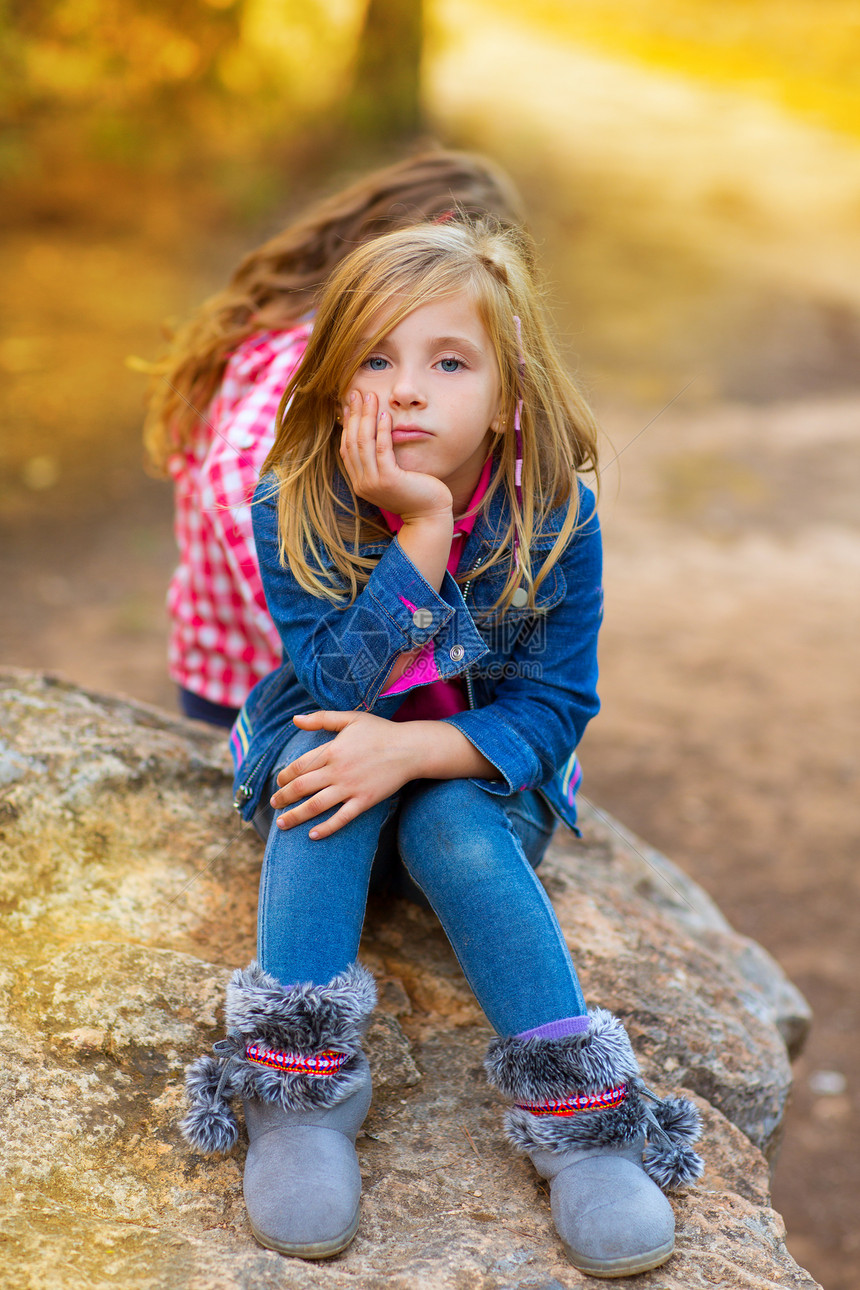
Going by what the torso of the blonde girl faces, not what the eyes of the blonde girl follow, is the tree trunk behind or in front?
behind

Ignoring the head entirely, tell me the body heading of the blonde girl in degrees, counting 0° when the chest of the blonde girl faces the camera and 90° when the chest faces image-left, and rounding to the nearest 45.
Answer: approximately 0°
